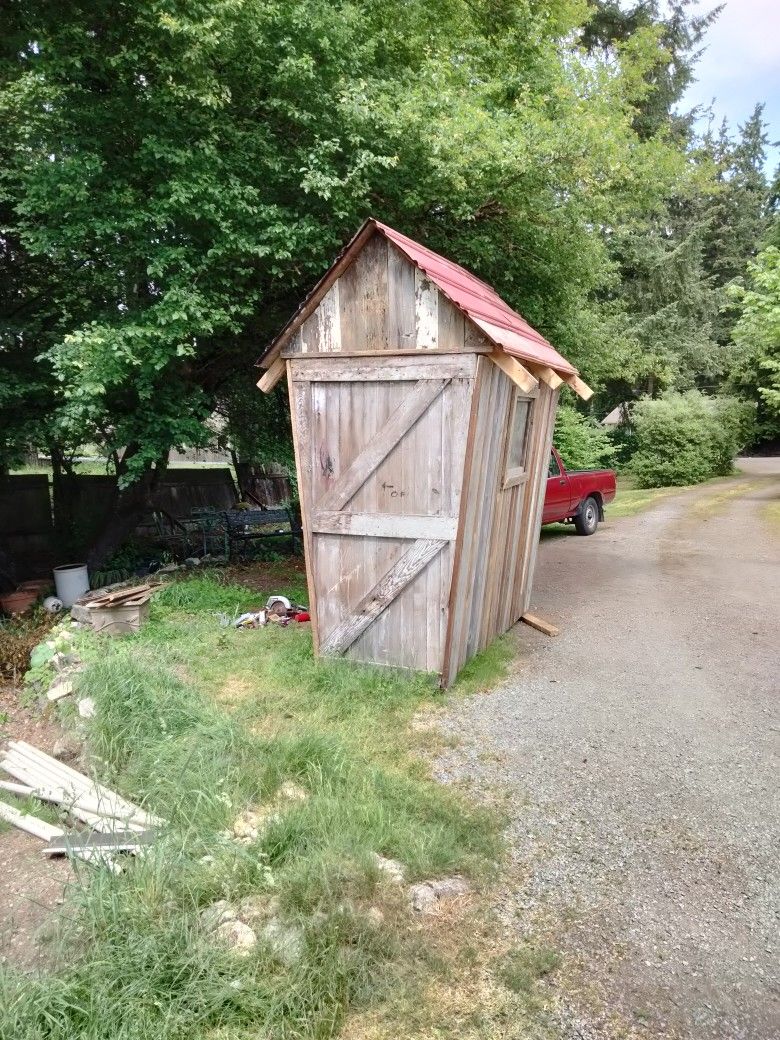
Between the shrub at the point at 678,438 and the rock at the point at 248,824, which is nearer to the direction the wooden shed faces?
the rock

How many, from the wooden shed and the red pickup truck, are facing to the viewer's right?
0

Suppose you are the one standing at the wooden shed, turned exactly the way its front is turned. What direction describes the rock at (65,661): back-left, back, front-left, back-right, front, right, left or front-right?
front-right

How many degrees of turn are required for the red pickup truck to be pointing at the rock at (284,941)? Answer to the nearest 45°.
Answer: approximately 45° to its left

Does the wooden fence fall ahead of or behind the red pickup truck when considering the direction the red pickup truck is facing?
ahead

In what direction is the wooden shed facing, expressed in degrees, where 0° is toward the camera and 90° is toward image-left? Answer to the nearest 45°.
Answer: approximately 45°

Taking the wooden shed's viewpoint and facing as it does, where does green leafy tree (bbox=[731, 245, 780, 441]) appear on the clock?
The green leafy tree is roughly at 6 o'clock from the wooden shed.

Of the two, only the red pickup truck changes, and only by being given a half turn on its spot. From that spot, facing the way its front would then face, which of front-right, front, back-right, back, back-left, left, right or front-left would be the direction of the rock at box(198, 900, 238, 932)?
back-right

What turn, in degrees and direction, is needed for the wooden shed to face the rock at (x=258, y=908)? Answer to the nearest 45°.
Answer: approximately 45° to its left

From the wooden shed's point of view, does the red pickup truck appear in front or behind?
behind

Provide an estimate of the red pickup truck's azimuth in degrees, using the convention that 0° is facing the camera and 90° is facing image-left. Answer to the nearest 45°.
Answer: approximately 45°

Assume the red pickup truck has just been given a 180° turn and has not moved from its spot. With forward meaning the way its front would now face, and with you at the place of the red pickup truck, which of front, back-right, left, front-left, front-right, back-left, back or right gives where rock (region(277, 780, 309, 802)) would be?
back-right

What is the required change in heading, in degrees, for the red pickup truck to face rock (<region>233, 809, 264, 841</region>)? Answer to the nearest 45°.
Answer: approximately 45° to its left

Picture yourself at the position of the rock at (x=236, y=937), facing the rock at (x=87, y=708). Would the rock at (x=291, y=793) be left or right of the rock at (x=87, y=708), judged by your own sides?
right

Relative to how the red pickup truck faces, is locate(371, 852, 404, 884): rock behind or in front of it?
in front

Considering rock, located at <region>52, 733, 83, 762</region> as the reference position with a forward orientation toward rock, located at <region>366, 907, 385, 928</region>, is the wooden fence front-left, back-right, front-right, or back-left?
back-left

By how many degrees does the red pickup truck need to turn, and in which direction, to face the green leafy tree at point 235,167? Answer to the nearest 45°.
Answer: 0° — it already faces it

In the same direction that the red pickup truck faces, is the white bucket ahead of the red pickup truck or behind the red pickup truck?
ahead
